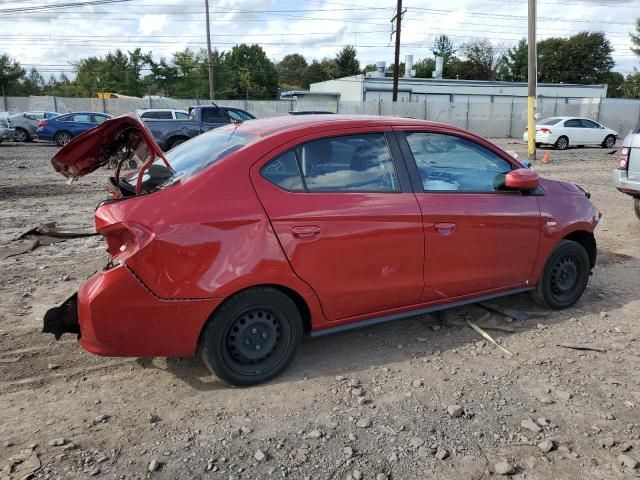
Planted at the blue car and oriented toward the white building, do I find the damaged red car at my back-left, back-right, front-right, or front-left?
back-right

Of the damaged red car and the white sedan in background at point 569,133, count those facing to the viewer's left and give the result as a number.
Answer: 0

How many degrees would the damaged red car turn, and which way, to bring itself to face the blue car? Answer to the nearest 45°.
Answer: approximately 90° to its left

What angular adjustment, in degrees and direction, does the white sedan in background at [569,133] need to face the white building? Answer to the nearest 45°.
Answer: approximately 90° to its left

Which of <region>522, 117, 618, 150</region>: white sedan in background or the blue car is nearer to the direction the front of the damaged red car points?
the white sedan in background

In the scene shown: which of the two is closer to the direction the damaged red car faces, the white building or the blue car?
the white building

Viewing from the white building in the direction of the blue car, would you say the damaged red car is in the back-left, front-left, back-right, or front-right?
front-left

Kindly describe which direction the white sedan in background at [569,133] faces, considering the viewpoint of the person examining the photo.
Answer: facing away from the viewer and to the right of the viewer

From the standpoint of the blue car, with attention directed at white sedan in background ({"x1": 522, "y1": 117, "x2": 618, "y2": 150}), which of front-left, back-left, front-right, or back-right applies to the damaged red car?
front-right

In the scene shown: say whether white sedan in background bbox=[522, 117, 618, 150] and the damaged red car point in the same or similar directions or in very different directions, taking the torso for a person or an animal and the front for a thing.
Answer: same or similar directions

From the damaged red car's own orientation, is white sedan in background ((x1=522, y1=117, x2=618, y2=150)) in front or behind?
in front

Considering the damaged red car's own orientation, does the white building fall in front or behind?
in front

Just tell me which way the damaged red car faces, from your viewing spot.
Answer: facing away from the viewer and to the right of the viewer
